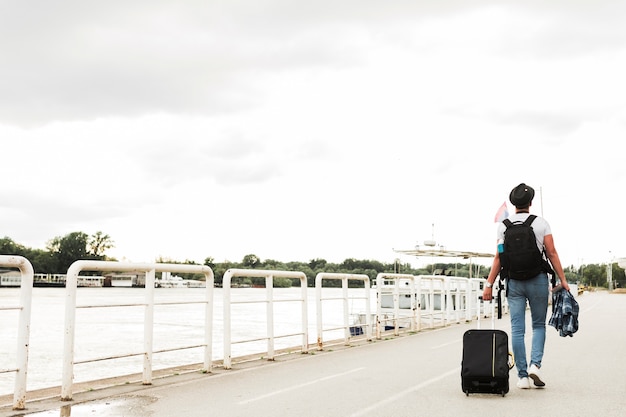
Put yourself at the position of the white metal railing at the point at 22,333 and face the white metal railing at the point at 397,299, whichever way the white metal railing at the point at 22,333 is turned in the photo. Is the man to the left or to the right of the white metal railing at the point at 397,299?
right

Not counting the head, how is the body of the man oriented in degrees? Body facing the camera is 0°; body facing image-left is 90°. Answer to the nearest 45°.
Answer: approximately 180°

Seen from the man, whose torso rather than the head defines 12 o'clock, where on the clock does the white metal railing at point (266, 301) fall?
The white metal railing is roughly at 10 o'clock from the man.

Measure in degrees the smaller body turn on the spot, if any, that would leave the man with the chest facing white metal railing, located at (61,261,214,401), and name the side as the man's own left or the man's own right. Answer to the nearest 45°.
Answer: approximately 90° to the man's own left

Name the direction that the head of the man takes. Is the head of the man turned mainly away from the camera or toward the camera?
away from the camera

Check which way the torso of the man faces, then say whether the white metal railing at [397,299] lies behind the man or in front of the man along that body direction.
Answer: in front

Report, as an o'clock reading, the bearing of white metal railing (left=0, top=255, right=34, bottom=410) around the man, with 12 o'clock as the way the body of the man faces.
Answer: The white metal railing is roughly at 8 o'clock from the man.
